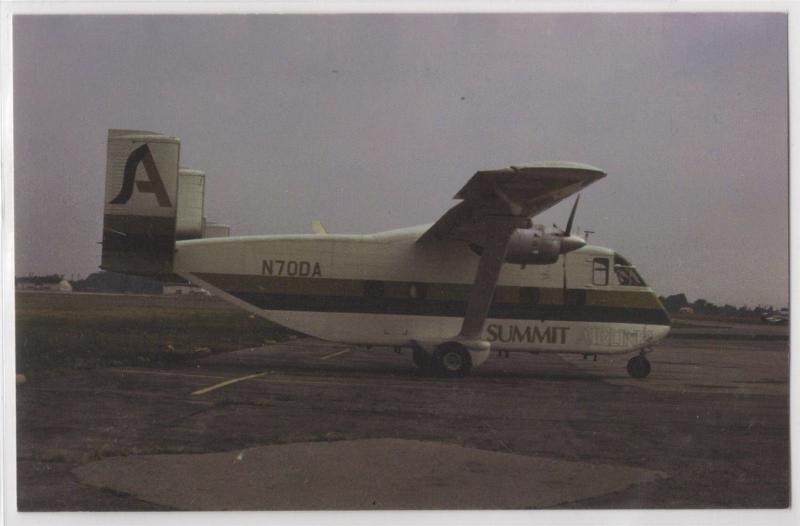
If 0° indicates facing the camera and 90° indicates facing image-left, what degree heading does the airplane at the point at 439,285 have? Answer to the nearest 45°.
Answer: approximately 270°
